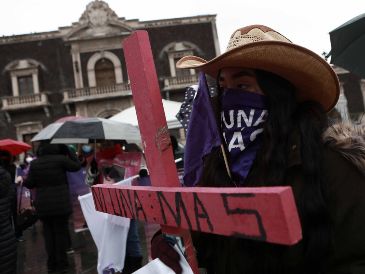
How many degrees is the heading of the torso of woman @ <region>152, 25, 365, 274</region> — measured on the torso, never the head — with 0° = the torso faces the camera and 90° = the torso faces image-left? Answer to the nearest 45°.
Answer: approximately 45°

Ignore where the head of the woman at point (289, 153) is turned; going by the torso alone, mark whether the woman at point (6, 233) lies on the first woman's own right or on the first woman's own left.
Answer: on the first woman's own right

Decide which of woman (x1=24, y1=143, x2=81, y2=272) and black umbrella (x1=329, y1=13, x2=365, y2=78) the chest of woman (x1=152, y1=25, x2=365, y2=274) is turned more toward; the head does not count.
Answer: the woman
